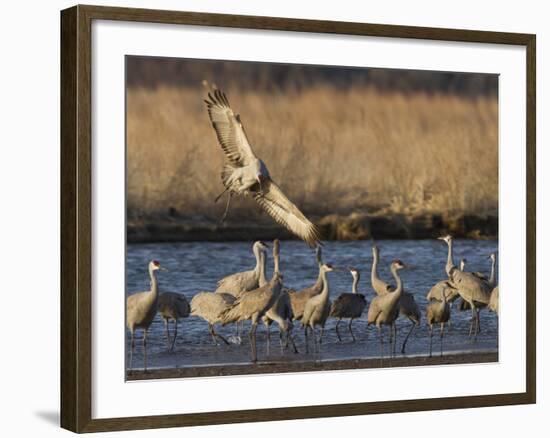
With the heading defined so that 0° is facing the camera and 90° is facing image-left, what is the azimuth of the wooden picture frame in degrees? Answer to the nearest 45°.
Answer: approximately 315°
